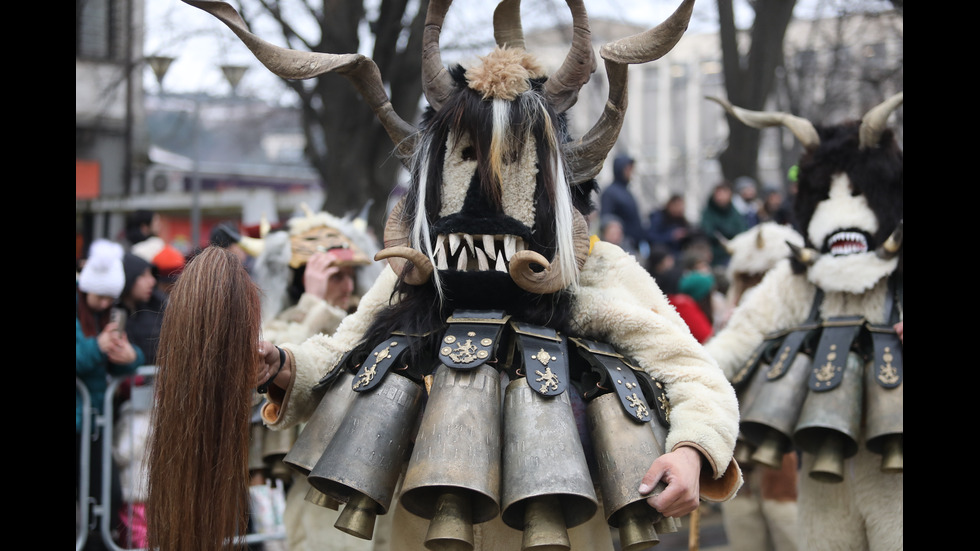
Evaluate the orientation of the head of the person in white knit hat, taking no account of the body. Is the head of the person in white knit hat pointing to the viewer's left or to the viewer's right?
to the viewer's right

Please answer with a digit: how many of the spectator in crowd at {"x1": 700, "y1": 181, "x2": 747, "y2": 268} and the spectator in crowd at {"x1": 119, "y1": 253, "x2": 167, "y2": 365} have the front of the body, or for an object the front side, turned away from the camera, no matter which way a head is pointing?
0

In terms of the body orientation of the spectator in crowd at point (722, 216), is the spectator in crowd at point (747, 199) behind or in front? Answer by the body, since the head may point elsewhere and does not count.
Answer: behind

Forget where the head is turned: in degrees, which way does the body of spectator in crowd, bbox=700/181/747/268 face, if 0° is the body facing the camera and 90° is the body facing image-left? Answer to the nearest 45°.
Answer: approximately 0°

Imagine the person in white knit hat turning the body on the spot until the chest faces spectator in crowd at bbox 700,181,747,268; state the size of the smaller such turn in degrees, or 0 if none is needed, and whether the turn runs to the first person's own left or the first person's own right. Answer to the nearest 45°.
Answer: approximately 90° to the first person's own left

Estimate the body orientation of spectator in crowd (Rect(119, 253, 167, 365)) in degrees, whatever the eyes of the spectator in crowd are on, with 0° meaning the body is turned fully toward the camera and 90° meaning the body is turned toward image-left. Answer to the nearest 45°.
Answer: approximately 315°

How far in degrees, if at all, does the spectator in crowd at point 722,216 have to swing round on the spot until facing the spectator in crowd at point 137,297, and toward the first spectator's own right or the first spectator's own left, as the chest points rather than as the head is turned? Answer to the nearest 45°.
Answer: approximately 45° to the first spectator's own right

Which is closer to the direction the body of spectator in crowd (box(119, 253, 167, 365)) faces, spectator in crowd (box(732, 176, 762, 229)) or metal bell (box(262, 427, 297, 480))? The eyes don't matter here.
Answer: the metal bell
